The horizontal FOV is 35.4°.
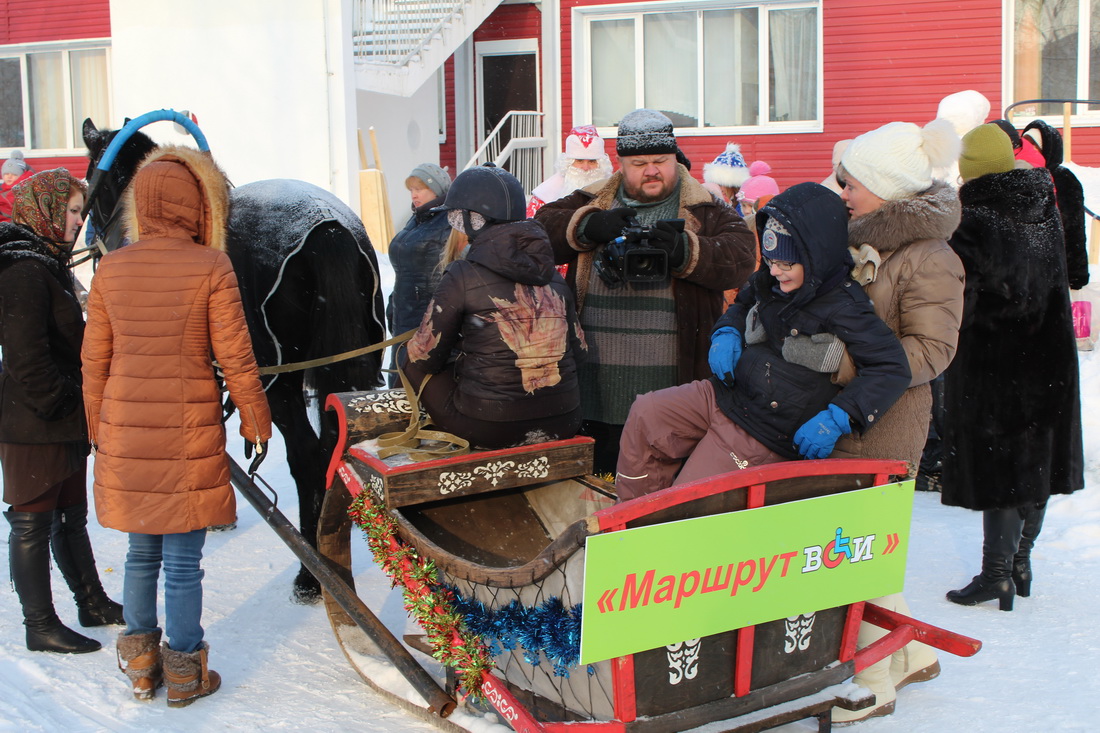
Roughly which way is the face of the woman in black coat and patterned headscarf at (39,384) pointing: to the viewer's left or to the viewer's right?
to the viewer's right

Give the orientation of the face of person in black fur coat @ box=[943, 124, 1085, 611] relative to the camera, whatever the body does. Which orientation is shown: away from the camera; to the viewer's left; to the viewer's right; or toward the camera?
away from the camera

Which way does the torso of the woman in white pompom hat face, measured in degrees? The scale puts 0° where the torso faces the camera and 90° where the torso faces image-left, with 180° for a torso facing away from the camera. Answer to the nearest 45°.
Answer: approximately 90°

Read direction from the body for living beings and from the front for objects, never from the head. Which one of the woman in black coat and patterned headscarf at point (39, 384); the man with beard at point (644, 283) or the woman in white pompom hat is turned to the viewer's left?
the woman in white pompom hat

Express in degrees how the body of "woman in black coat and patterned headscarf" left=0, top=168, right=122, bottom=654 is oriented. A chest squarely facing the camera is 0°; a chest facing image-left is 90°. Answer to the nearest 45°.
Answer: approximately 270°

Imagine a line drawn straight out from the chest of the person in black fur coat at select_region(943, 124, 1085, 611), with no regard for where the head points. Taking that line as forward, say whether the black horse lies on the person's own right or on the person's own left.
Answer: on the person's own left

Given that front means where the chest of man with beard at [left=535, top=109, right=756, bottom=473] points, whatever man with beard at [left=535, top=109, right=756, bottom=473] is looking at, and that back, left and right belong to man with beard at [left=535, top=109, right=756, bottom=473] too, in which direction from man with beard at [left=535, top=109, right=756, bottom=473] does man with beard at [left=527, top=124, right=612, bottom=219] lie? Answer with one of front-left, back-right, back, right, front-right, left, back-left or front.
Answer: back

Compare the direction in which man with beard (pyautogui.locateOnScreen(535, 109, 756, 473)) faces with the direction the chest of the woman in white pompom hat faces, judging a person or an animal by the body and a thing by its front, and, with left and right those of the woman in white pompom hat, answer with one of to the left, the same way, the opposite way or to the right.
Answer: to the left

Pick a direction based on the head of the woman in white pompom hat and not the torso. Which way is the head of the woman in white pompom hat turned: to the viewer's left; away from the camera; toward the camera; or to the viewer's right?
to the viewer's left
